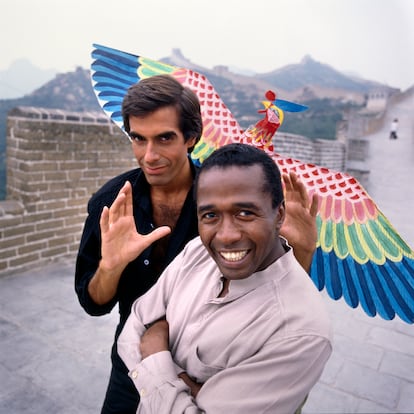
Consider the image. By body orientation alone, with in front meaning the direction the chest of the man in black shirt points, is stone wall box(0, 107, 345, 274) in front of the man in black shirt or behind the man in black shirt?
behind

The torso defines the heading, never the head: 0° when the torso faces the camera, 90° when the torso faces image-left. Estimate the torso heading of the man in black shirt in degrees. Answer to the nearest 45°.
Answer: approximately 0°
